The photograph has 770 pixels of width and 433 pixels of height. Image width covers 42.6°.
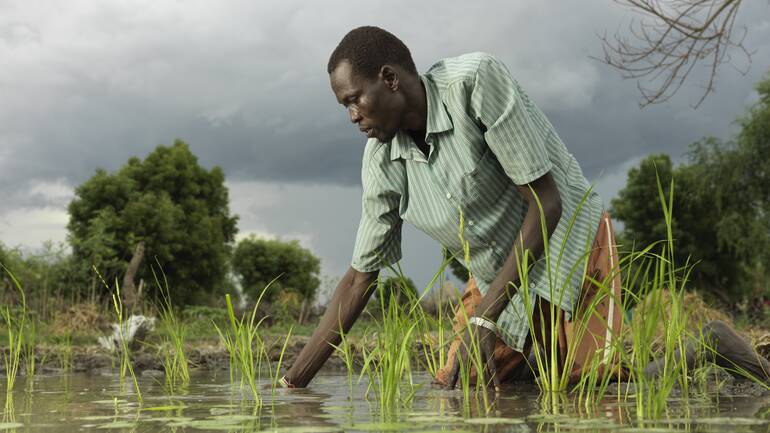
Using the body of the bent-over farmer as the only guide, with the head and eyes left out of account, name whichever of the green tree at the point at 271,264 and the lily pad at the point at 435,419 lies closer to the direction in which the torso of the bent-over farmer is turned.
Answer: the lily pad

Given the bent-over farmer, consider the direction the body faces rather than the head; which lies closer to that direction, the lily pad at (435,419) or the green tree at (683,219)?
the lily pad

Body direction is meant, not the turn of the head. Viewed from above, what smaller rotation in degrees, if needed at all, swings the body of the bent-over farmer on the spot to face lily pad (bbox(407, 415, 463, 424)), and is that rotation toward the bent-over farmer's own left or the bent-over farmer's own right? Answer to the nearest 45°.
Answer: approximately 45° to the bent-over farmer's own left

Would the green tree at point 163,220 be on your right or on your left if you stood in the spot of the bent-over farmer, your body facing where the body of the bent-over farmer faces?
on your right

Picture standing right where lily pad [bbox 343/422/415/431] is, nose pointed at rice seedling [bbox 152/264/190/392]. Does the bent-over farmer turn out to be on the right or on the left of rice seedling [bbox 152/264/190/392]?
right

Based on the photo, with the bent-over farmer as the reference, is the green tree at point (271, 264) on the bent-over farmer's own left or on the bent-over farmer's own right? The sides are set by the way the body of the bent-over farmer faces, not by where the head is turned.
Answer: on the bent-over farmer's own right

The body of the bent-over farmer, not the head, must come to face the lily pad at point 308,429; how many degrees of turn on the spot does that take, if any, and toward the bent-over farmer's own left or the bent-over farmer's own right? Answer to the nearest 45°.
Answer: approximately 45° to the bent-over farmer's own left

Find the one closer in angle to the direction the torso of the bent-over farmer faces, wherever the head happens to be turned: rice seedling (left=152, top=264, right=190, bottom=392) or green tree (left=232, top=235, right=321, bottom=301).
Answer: the rice seedling

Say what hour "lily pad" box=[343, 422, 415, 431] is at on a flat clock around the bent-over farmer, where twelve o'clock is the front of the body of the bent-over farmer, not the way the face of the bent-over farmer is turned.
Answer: The lily pad is roughly at 11 o'clock from the bent-over farmer.

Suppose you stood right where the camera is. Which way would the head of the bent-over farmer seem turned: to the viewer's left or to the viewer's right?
to the viewer's left

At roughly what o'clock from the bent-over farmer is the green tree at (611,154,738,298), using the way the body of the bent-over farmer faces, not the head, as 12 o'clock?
The green tree is roughly at 5 o'clock from the bent-over farmer.

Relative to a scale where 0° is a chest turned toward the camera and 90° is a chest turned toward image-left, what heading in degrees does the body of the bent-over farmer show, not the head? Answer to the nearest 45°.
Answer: approximately 45°

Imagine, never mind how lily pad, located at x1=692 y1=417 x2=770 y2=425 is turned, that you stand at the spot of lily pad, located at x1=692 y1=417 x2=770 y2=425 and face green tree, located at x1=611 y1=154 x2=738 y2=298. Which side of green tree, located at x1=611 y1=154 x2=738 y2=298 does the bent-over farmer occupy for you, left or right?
left
